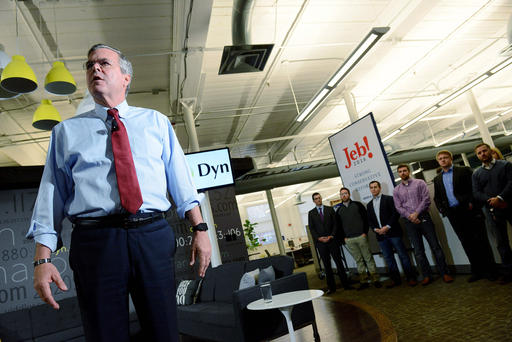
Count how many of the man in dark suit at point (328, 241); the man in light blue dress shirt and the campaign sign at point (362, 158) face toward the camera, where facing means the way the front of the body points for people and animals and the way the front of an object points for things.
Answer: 3

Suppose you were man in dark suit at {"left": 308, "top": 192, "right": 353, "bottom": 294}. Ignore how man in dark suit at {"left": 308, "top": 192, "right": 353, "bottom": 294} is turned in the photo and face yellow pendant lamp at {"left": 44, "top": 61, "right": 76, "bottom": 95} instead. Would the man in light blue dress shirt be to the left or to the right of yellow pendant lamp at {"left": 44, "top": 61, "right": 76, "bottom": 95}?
left

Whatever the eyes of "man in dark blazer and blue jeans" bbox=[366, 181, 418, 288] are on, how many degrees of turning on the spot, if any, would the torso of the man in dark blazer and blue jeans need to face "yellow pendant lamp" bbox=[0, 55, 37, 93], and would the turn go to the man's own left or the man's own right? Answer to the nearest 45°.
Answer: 0° — they already face it

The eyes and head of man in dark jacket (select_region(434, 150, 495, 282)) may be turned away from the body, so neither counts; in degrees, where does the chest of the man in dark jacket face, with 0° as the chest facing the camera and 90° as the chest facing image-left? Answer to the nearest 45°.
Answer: approximately 45°

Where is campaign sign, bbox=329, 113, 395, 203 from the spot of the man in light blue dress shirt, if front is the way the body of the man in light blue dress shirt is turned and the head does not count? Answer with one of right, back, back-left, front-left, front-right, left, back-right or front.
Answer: back-left

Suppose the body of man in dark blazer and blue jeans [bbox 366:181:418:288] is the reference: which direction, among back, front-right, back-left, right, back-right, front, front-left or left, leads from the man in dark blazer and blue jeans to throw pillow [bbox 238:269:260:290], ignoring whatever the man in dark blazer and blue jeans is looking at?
front

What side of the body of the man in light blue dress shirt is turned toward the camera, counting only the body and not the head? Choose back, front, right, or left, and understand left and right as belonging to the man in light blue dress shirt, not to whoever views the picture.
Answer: front

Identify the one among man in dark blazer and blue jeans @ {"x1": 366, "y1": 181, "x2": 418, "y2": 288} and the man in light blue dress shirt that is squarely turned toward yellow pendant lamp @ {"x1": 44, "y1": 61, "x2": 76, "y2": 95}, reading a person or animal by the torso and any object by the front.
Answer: the man in dark blazer and blue jeans

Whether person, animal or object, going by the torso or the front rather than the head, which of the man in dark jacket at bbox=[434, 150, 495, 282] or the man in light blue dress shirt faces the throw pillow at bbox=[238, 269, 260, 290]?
the man in dark jacket

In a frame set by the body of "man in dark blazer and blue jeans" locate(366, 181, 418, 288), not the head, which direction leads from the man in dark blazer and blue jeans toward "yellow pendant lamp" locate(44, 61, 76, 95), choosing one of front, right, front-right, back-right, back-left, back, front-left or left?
front

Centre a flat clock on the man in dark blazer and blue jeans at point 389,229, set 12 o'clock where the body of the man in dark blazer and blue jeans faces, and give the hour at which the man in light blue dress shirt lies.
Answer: The man in light blue dress shirt is roughly at 11 o'clock from the man in dark blazer and blue jeans.

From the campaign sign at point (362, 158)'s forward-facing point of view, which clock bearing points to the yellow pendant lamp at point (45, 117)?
The yellow pendant lamp is roughly at 2 o'clock from the campaign sign.

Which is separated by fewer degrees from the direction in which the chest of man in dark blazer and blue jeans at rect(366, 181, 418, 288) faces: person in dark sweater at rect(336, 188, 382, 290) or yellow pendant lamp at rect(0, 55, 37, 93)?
the yellow pendant lamp

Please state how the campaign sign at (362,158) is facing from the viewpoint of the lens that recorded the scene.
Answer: facing the viewer

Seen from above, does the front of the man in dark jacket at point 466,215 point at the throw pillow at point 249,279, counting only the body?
yes

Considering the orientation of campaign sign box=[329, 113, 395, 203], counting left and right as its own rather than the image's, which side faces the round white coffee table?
front
